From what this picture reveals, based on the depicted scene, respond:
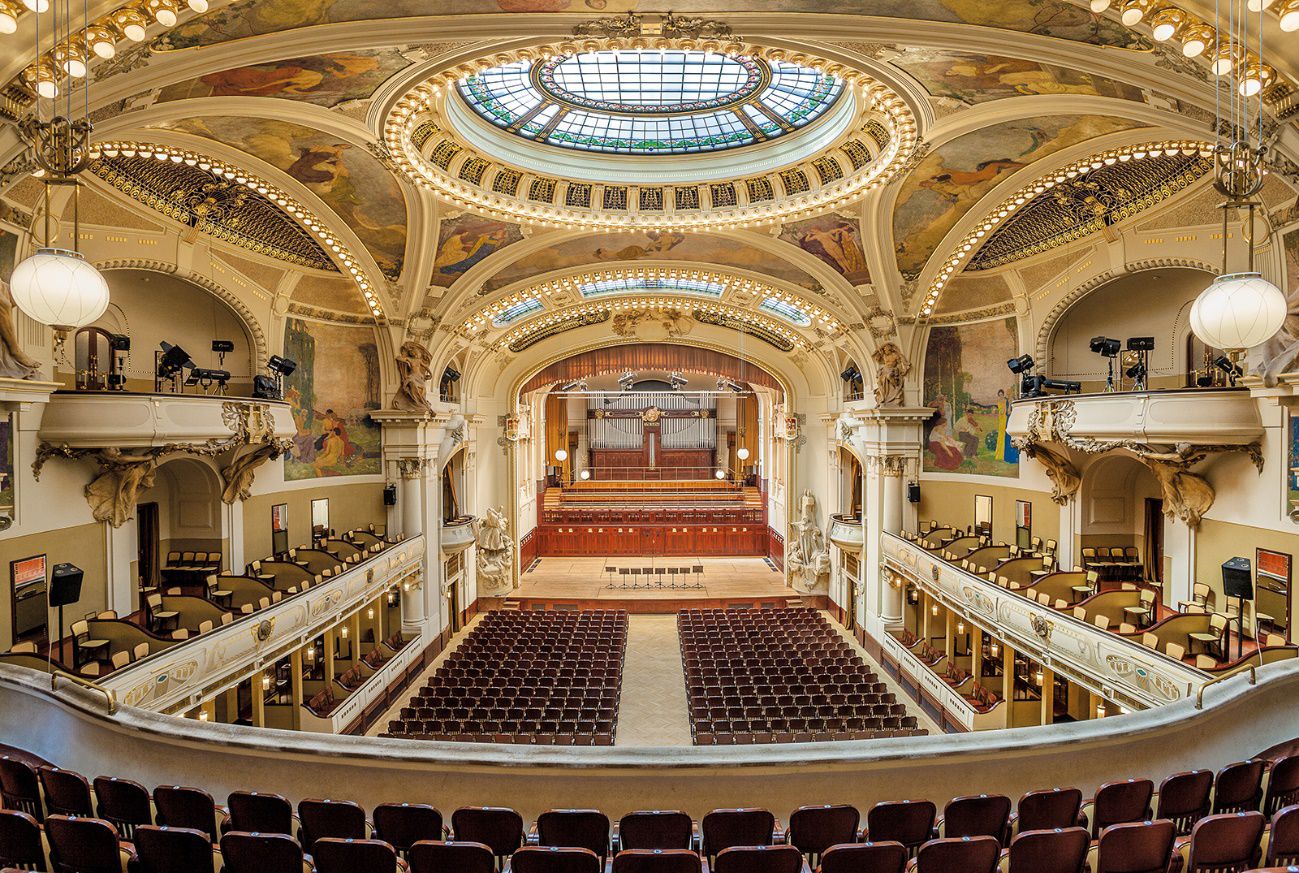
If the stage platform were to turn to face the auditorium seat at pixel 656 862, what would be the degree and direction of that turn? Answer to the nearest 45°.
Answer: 0° — it already faces it

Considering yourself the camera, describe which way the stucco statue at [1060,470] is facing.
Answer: facing to the left of the viewer

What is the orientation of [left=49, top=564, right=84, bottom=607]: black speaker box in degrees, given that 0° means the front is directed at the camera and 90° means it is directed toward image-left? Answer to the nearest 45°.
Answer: approximately 315°

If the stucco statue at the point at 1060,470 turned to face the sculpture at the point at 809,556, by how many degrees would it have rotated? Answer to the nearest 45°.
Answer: approximately 45° to its right

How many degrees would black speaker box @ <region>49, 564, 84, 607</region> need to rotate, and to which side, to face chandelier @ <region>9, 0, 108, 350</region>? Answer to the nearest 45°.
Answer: approximately 45° to its right

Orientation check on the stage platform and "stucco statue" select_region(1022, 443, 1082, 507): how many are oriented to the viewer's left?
1
